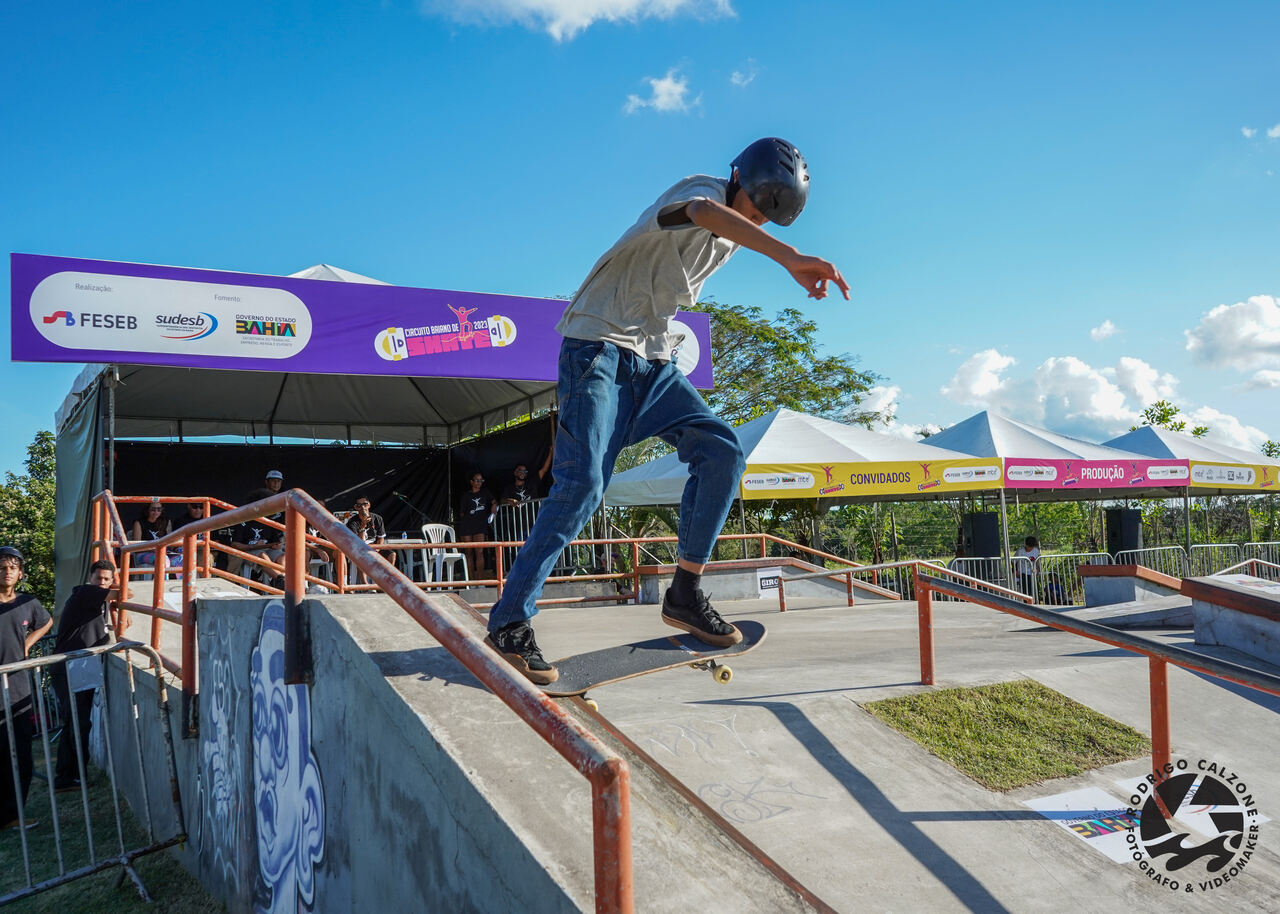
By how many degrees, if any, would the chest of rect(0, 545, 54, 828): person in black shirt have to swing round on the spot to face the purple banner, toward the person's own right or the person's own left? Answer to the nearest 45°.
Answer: approximately 135° to the person's own left

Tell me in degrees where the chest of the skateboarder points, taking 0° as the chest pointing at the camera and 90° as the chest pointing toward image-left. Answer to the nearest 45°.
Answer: approximately 315°

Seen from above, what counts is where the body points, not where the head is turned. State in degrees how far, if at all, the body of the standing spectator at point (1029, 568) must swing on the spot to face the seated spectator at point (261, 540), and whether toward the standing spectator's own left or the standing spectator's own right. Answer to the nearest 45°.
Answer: approximately 45° to the standing spectator's own right

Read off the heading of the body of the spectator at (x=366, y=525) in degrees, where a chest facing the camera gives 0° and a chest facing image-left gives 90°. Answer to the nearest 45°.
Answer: approximately 0°

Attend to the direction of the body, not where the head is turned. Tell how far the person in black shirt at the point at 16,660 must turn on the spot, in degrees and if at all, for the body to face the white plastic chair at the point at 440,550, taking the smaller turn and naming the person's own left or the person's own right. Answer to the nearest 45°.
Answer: approximately 135° to the person's own left

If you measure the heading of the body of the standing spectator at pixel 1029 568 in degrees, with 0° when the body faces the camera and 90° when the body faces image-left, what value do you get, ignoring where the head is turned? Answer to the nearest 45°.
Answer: approximately 0°
